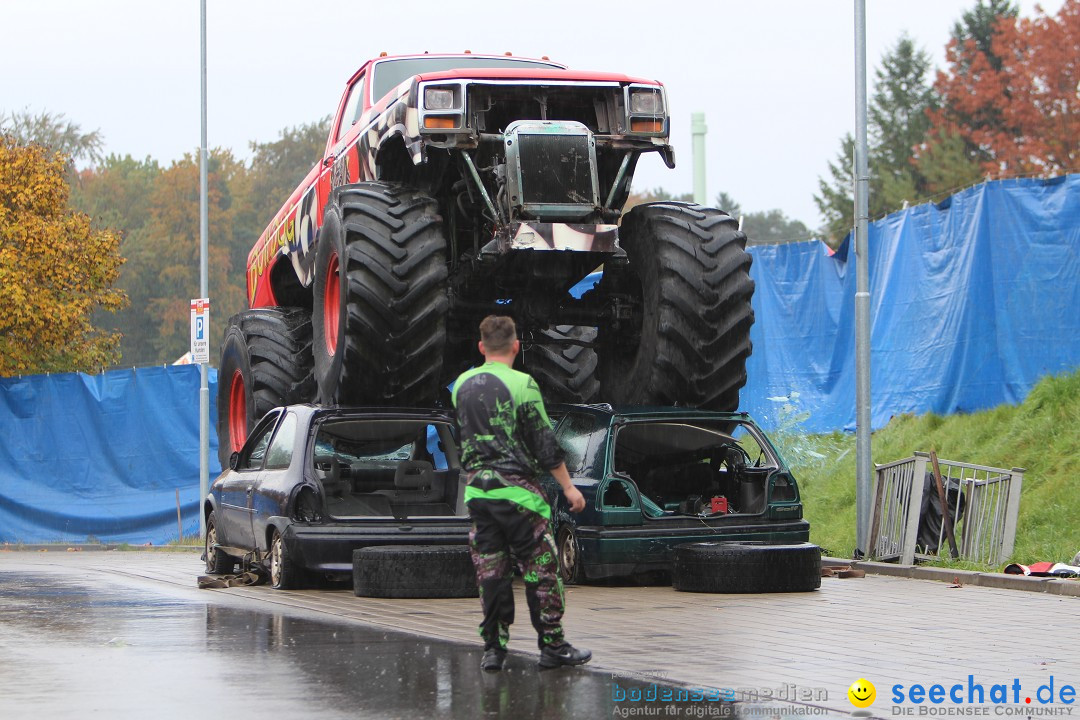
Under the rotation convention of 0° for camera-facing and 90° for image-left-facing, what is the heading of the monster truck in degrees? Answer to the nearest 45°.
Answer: approximately 315°

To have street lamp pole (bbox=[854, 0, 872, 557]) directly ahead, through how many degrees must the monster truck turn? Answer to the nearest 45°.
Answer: approximately 90° to its left

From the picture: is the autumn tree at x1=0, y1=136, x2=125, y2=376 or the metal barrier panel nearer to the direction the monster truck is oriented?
the metal barrier panel

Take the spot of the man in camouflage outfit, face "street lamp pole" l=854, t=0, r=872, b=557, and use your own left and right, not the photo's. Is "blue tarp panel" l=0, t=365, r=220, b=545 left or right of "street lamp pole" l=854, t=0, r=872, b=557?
left

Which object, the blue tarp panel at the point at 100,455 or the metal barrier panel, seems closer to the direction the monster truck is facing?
the metal barrier panel
